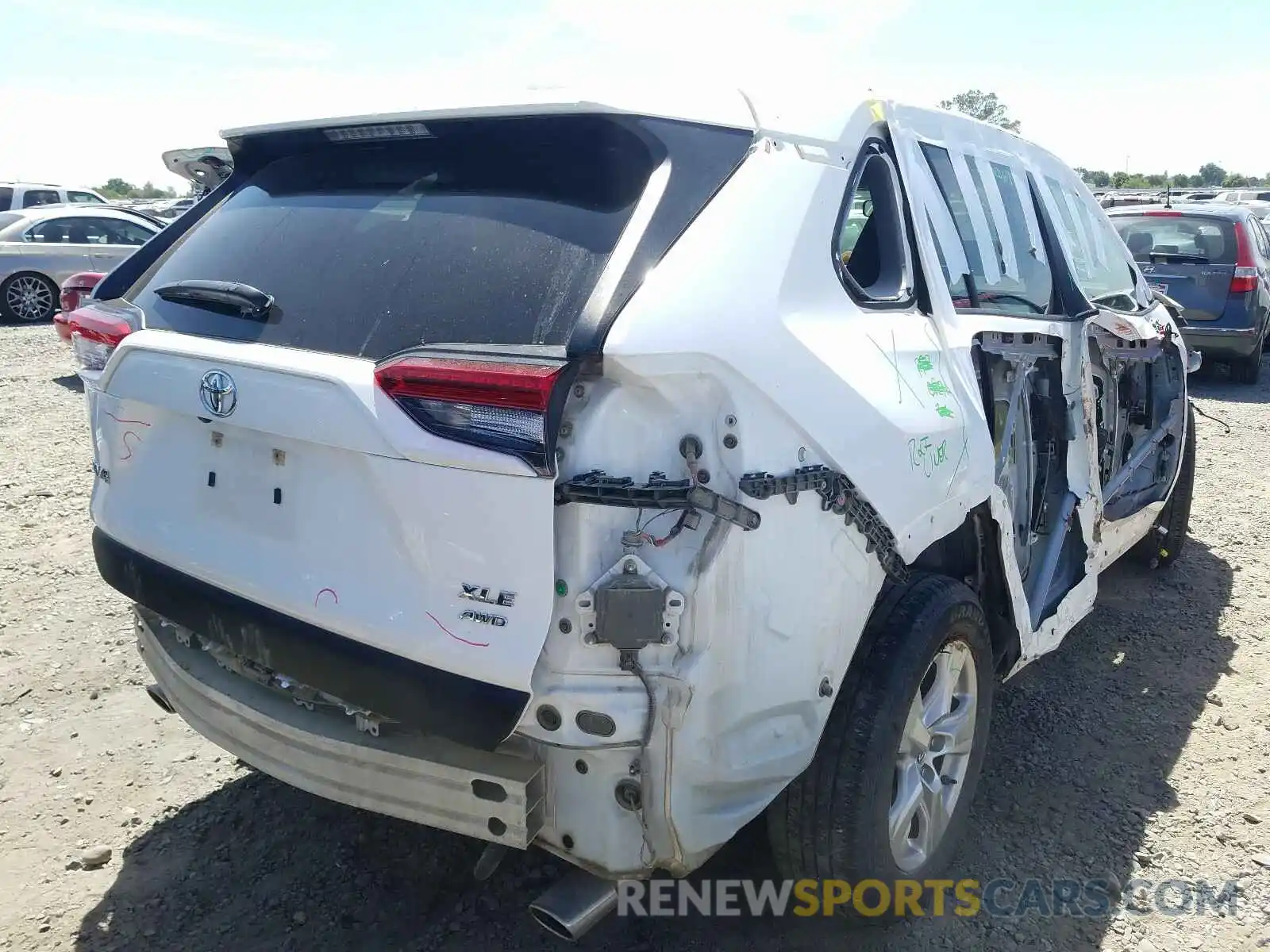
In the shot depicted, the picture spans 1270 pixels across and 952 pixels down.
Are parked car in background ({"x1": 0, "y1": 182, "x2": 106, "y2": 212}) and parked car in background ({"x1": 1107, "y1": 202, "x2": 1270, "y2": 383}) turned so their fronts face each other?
no

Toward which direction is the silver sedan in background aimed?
to the viewer's right

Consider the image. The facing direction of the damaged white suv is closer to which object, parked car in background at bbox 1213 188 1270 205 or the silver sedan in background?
the parked car in background

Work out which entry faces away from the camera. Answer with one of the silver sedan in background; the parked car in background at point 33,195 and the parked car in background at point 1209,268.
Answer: the parked car in background at point 1209,268

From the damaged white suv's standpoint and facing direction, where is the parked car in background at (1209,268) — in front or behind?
in front

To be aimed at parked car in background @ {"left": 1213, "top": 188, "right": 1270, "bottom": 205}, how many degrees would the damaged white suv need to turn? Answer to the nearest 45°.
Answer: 0° — it already faces it

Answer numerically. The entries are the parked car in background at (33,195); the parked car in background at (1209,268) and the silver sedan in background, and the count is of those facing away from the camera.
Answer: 1

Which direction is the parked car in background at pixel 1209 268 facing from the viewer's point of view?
away from the camera

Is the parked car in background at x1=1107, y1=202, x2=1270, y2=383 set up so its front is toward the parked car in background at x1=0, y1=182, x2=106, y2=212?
no

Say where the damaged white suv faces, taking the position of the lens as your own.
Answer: facing away from the viewer and to the right of the viewer

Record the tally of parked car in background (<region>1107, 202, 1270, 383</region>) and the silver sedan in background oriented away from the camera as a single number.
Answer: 1

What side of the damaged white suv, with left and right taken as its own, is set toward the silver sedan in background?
left

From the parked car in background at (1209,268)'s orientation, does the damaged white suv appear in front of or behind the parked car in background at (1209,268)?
behind

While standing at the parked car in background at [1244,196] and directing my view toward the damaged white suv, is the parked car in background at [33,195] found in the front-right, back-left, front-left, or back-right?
front-right

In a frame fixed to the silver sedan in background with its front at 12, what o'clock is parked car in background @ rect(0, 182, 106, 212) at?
The parked car in background is roughly at 9 o'clock from the silver sedan in background.

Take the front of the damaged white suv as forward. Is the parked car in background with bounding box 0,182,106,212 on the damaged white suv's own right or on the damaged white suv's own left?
on the damaged white suv's own left

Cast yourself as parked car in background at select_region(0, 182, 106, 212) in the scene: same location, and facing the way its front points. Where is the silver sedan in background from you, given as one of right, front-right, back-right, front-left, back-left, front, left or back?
right

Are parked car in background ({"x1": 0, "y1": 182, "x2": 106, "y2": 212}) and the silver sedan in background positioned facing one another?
no
